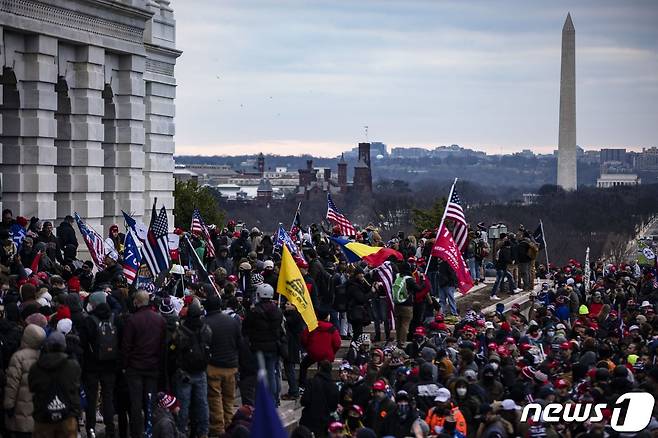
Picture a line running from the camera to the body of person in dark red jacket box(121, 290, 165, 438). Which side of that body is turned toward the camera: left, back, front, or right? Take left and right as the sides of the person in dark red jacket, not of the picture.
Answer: back

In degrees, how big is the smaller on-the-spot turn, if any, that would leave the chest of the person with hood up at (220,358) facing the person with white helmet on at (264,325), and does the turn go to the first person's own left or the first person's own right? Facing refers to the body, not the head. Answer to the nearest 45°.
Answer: approximately 45° to the first person's own right

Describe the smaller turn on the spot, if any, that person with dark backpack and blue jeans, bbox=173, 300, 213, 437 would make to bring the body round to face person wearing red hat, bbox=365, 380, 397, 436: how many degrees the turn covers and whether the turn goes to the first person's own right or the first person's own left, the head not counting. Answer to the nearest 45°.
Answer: approximately 135° to the first person's own right

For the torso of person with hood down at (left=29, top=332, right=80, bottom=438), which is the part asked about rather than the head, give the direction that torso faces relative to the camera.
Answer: away from the camera

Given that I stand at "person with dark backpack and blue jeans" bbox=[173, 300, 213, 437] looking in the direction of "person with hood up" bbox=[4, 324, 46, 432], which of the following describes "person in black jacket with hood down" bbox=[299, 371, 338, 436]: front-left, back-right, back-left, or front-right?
back-left

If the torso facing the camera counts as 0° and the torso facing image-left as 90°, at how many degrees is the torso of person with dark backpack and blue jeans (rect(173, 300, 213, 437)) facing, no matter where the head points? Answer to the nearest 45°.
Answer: approximately 180°

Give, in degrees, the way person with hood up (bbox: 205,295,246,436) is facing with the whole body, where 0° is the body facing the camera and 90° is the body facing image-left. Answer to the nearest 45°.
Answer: approximately 180°

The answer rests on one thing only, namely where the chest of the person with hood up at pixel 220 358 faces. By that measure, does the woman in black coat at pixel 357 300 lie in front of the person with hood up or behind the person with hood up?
in front

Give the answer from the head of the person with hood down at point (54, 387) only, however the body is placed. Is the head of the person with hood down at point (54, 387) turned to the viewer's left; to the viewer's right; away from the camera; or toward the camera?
away from the camera

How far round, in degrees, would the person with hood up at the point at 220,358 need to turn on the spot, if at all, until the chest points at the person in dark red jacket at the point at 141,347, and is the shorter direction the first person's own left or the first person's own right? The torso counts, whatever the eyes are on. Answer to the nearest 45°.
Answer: approximately 135° to the first person's own left

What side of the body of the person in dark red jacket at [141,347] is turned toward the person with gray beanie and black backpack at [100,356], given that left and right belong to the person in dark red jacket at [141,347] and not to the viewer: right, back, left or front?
left
